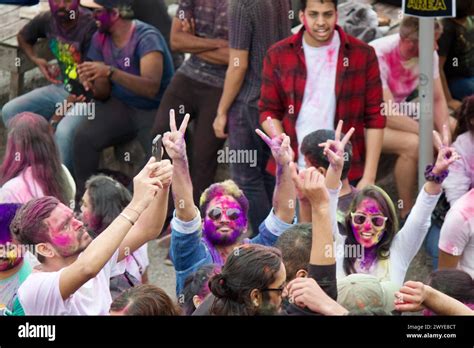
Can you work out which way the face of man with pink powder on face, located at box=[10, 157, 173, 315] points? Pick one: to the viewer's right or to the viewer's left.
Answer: to the viewer's right

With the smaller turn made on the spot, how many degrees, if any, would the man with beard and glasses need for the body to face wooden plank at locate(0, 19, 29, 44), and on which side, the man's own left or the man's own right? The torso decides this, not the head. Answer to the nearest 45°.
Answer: approximately 135° to the man's own right

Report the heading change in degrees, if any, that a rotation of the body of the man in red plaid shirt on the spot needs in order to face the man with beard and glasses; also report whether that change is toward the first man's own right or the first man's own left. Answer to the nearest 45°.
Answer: approximately 45° to the first man's own right

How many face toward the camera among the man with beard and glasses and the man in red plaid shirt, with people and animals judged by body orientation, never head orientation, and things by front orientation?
2

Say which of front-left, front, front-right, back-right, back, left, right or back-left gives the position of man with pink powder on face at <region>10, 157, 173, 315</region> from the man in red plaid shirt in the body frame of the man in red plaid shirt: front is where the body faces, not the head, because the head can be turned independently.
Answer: front-right

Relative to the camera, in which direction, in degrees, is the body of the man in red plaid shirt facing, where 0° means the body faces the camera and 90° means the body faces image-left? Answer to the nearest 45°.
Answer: approximately 0°
